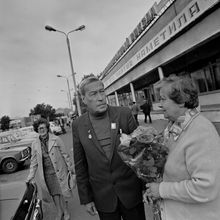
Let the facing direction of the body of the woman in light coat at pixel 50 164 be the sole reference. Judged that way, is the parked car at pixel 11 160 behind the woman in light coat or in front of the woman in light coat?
behind

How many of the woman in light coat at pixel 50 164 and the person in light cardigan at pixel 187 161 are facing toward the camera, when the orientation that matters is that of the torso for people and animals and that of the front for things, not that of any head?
1

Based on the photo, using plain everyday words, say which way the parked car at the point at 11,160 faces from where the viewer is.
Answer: facing the viewer and to the right of the viewer

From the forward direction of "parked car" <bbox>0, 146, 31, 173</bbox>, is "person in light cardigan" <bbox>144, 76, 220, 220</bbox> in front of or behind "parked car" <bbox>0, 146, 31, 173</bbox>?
in front

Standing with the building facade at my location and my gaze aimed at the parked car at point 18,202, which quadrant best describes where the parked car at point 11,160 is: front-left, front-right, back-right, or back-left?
front-right

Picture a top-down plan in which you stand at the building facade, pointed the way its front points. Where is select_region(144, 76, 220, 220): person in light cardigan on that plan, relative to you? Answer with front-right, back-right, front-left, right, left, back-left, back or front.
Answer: front-left

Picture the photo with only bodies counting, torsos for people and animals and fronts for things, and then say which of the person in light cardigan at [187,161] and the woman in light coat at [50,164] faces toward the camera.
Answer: the woman in light coat at [50,164]

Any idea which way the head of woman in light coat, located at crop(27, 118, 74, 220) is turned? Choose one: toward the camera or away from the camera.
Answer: toward the camera

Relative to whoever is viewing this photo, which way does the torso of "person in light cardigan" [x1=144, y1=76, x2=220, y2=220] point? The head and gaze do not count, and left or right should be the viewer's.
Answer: facing to the left of the viewer

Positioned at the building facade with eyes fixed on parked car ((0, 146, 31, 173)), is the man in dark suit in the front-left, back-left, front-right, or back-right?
front-left

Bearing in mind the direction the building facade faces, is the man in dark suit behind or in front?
in front

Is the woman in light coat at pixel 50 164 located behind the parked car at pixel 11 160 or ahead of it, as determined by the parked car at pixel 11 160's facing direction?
ahead

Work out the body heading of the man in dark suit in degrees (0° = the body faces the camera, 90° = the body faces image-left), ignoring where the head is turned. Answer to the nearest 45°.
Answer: approximately 315°
